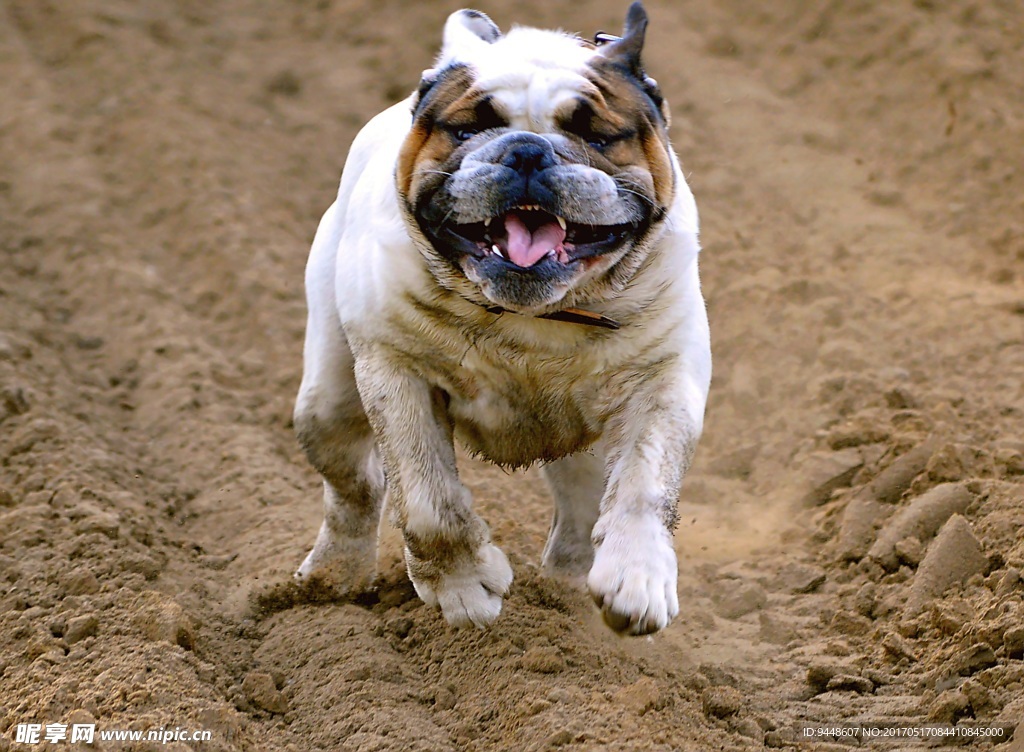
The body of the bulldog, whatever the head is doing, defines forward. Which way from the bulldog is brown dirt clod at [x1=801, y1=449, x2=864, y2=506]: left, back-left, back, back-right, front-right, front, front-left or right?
back-left

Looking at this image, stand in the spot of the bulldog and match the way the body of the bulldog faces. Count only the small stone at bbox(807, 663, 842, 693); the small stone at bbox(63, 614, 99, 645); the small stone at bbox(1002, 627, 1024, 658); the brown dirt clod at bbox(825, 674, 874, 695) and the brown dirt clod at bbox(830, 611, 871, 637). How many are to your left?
4

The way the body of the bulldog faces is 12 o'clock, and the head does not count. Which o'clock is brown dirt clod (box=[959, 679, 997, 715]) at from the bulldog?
The brown dirt clod is roughly at 10 o'clock from the bulldog.

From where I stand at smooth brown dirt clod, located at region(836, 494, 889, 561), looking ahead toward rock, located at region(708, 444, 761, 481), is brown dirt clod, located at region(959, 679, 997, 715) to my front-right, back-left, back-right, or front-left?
back-left

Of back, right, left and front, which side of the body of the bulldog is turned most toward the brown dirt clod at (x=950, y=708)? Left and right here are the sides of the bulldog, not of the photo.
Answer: left

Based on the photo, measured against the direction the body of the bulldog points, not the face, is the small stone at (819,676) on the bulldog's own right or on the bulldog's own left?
on the bulldog's own left

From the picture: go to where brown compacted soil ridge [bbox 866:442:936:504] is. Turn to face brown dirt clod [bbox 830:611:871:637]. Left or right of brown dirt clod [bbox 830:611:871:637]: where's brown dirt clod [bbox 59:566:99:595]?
right

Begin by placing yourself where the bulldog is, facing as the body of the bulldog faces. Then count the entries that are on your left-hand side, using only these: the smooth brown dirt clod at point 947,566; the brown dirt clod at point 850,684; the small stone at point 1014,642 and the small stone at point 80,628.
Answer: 3

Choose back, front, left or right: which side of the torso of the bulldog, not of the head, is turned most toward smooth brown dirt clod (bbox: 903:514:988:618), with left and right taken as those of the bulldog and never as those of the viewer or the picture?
left

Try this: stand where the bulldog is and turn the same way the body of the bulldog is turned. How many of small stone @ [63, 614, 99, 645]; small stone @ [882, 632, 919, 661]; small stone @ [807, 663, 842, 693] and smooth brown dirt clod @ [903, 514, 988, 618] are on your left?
3

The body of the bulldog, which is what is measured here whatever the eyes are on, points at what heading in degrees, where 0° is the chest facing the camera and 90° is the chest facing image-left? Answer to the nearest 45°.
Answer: approximately 0°
